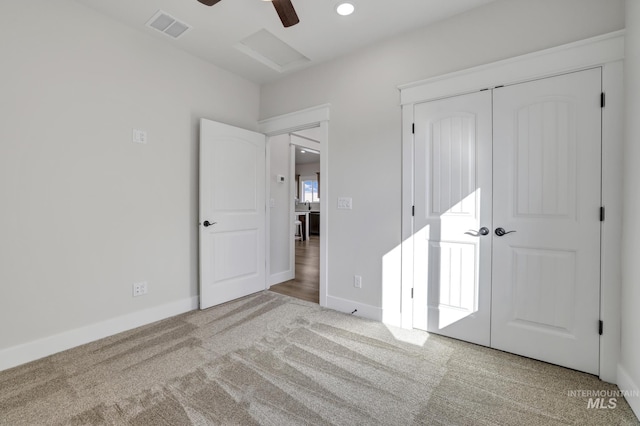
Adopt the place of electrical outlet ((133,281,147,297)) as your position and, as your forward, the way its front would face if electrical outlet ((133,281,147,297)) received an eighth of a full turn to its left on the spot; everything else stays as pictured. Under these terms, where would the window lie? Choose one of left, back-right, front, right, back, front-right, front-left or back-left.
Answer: front-left

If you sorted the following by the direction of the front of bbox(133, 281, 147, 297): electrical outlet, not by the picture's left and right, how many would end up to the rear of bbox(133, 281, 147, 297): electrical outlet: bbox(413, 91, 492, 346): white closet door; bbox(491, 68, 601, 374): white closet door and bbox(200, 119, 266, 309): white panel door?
0

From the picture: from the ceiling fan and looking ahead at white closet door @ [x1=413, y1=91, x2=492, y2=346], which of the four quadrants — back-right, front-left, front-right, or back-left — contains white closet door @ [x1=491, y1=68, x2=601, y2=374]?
front-right

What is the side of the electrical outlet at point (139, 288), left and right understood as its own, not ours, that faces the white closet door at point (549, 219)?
front

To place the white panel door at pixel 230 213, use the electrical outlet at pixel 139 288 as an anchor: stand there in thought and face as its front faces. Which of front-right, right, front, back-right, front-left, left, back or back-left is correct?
front-left

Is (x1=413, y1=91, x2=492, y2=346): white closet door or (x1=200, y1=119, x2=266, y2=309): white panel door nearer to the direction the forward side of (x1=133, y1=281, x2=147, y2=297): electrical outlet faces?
the white closet door

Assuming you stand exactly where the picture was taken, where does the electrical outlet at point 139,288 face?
facing the viewer and to the right of the viewer

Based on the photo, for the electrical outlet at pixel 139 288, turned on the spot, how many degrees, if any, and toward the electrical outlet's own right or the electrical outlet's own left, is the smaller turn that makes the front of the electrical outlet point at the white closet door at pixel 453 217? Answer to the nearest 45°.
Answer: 0° — it already faces it

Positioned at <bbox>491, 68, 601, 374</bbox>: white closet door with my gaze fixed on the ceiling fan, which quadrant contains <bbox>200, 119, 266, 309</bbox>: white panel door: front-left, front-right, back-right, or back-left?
front-right

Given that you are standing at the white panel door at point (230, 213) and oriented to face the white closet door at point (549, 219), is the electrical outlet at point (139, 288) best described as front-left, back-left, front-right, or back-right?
back-right

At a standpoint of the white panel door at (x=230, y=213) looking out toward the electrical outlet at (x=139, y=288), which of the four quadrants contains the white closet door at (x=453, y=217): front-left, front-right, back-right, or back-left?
back-left
